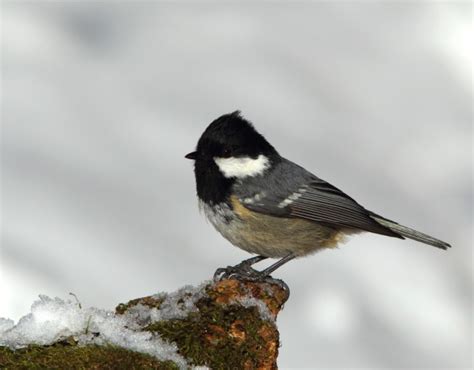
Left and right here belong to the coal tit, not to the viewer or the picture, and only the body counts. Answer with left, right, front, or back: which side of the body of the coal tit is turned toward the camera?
left
